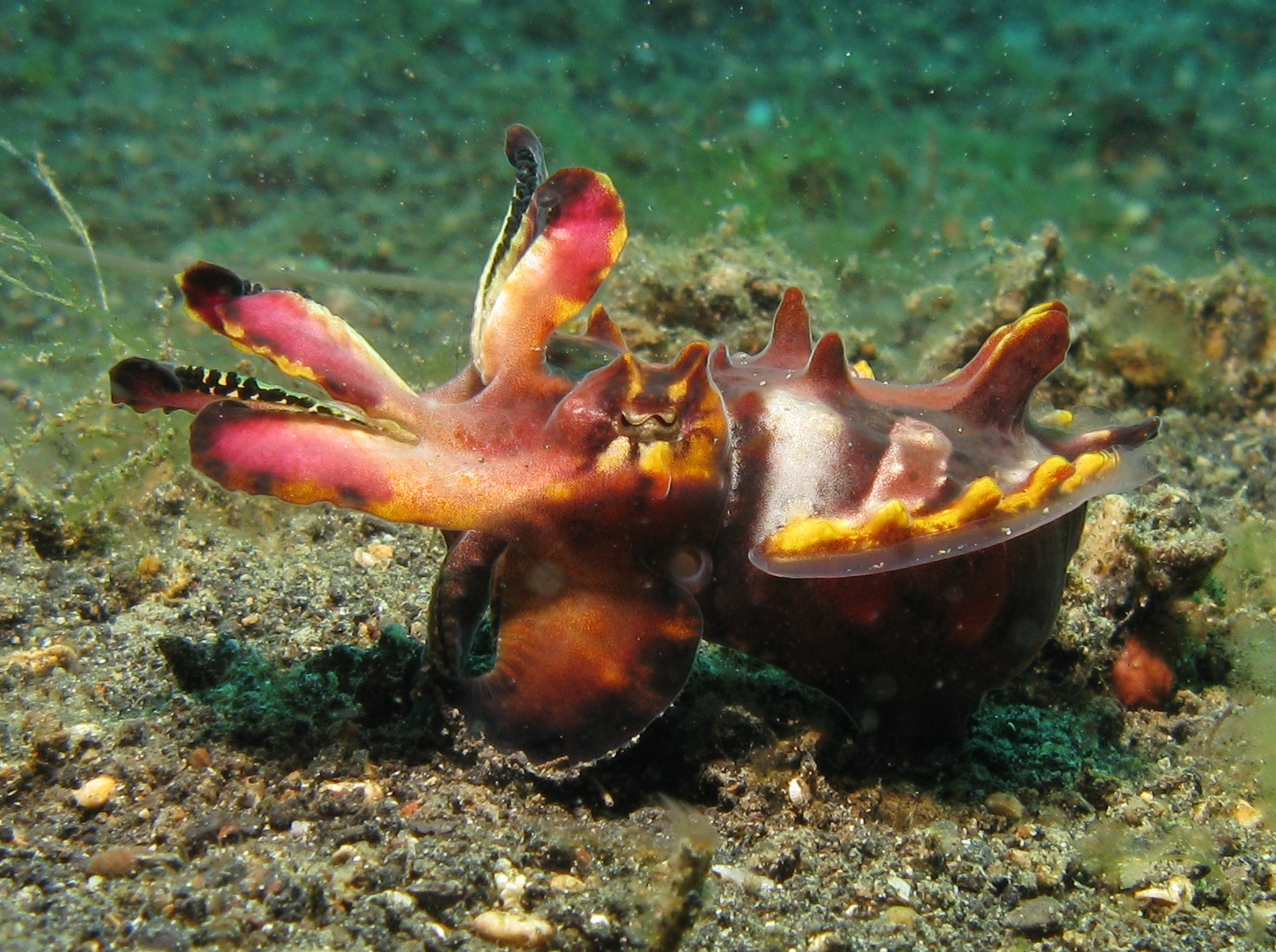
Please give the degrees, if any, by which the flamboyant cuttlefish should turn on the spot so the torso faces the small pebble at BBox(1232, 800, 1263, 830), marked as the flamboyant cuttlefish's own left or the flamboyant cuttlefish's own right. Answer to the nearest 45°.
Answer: approximately 180°

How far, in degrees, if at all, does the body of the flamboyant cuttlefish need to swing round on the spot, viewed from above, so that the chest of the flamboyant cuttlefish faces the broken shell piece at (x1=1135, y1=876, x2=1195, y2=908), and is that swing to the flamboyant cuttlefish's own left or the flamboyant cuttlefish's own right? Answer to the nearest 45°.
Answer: approximately 180°

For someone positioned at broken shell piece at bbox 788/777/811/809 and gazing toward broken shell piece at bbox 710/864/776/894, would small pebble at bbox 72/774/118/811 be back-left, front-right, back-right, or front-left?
front-right

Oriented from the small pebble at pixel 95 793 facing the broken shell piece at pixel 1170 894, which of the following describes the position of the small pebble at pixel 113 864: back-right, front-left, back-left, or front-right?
front-right

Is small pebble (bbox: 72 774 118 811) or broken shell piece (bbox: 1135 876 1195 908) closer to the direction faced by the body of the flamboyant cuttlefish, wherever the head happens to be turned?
the small pebble

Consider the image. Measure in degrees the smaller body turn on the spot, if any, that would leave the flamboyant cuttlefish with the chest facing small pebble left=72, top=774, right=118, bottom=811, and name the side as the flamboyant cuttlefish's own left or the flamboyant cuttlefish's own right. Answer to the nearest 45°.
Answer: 0° — it already faces it

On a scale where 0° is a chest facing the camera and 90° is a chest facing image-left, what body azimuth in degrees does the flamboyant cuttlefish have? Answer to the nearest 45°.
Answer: approximately 90°
